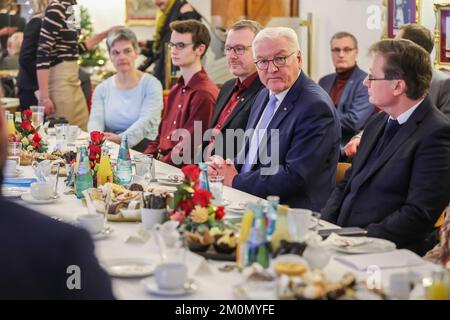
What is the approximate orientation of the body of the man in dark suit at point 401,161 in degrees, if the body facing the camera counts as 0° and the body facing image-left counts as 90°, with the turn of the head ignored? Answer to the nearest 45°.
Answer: approximately 45°

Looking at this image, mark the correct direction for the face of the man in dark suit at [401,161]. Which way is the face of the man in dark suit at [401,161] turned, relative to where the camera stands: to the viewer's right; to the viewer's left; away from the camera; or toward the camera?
to the viewer's left

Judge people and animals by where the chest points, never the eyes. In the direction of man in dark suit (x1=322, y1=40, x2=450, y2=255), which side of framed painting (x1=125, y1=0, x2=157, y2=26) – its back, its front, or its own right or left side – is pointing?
front

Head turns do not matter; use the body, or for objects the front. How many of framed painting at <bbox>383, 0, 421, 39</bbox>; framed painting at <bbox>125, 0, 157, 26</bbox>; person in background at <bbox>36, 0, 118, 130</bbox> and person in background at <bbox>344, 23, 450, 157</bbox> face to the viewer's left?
1

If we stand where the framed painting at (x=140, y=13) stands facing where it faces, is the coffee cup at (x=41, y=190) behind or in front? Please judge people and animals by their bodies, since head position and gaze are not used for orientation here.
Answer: in front

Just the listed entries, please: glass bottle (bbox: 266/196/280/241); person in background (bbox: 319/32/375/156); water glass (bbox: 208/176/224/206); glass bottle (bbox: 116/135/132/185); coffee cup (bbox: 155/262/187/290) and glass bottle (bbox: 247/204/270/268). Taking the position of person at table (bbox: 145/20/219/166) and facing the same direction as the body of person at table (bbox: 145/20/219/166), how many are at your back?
1

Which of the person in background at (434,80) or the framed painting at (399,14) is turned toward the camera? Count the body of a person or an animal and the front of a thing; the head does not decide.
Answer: the framed painting

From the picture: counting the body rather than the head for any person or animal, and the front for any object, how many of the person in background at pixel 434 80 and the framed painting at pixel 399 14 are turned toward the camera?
1

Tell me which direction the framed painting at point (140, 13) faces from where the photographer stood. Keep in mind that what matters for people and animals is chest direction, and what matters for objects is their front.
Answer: facing the viewer

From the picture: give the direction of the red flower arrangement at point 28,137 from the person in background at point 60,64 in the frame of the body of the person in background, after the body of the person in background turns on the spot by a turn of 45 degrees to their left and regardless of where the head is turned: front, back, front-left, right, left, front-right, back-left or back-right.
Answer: right

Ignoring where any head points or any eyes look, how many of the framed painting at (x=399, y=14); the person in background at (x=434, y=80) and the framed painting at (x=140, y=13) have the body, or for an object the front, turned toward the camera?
2

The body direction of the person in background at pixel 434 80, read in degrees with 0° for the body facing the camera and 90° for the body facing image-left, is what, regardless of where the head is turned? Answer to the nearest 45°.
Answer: approximately 90°

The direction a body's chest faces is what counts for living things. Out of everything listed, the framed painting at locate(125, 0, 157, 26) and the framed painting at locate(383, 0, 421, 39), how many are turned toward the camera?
2

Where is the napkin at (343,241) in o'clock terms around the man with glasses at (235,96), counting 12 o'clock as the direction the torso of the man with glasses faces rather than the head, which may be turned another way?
The napkin is roughly at 10 o'clock from the man with glasses.

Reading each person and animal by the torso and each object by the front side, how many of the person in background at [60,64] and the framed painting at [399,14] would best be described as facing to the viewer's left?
0
